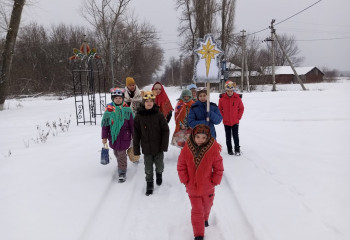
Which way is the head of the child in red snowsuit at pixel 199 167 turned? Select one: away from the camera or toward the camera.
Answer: toward the camera

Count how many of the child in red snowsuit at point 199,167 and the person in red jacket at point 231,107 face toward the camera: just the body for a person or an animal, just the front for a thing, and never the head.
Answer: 2

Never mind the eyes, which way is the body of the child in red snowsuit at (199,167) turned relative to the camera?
toward the camera

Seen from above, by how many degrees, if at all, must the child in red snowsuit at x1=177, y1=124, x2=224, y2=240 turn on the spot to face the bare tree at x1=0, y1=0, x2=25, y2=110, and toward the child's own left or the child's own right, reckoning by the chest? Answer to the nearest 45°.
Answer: approximately 135° to the child's own right

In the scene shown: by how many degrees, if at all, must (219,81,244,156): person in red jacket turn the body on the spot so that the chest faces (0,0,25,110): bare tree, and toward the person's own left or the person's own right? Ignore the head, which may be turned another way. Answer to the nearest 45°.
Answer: approximately 135° to the person's own right

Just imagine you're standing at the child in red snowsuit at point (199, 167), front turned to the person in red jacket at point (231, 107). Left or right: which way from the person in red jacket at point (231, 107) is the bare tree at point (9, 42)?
left

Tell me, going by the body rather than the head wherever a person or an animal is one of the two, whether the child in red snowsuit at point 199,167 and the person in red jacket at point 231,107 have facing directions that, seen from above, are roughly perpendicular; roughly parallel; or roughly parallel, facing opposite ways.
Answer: roughly parallel

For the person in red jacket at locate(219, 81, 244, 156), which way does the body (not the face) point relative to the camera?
toward the camera

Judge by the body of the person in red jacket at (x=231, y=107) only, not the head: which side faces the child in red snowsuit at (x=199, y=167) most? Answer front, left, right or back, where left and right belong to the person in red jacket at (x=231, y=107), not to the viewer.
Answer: front
